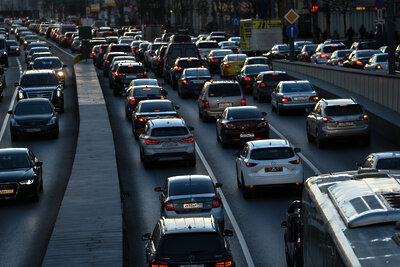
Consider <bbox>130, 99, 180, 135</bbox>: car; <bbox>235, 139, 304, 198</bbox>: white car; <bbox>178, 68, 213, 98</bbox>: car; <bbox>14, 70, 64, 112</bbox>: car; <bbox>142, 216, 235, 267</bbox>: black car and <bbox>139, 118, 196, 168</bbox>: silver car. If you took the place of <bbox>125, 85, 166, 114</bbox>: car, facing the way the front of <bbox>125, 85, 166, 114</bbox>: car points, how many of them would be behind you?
4

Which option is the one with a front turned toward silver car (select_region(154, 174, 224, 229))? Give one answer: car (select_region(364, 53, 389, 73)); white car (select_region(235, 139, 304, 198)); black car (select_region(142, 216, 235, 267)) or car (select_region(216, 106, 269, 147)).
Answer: the black car

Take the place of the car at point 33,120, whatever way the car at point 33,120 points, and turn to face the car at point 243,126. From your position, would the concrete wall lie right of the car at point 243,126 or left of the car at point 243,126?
left

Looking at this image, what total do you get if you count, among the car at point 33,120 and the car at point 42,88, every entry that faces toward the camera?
2

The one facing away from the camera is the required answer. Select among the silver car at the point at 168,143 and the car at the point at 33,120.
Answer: the silver car

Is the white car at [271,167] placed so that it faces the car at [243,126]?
yes

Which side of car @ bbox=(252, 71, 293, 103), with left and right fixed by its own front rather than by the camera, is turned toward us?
back

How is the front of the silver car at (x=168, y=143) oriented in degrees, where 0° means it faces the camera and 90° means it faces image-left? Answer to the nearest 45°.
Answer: approximately 180°

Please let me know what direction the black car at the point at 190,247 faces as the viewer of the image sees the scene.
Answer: facing away from the viewer

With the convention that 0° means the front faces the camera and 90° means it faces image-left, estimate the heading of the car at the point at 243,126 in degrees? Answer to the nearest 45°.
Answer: approximately 180°

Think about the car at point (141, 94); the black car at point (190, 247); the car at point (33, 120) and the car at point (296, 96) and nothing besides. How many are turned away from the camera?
3

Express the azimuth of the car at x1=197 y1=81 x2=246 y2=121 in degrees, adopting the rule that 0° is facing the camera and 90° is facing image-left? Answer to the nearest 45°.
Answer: approximately 180°

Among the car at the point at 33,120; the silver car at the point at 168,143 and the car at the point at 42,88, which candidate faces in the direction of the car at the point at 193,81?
the silver car

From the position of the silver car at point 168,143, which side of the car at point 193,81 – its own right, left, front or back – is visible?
back

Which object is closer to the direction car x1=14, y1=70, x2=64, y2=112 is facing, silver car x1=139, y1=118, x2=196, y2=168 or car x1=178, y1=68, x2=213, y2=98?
the silver car

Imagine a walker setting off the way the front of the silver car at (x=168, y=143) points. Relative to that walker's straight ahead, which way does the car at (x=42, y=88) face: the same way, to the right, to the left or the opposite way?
the opposite way

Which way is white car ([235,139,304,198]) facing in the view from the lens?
facing away from the viewer
